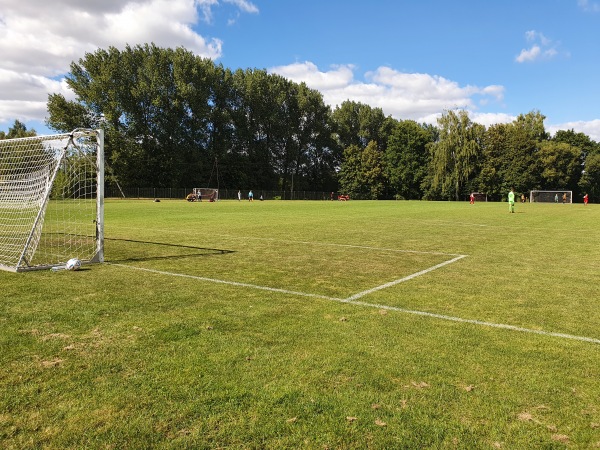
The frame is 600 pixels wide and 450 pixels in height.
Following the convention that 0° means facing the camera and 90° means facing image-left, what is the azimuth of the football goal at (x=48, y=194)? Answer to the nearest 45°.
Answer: approximately 225°
